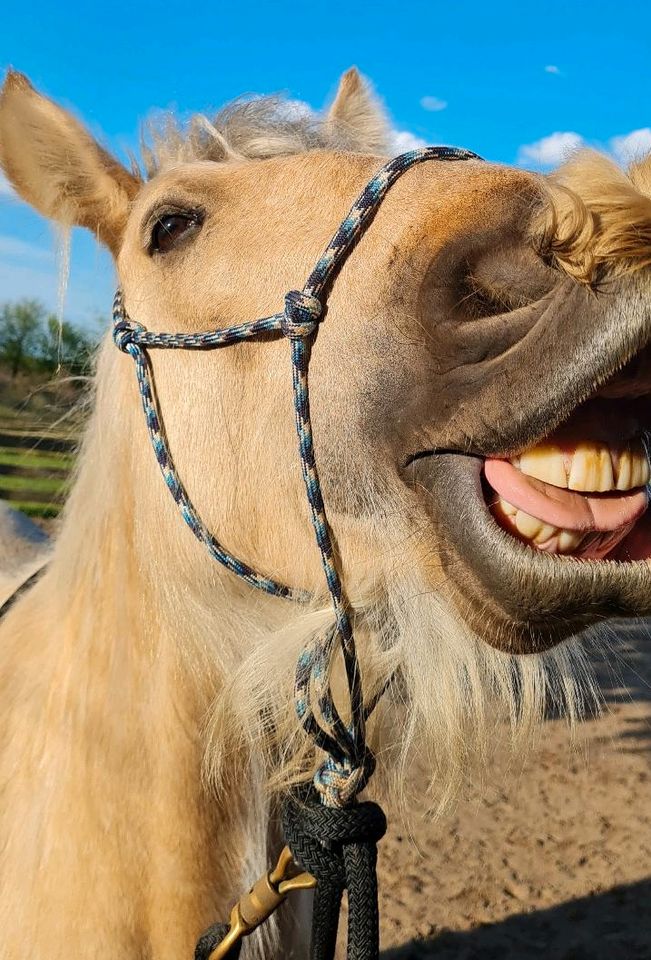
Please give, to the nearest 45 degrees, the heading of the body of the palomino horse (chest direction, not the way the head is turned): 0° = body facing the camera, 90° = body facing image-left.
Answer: approximately 315°
